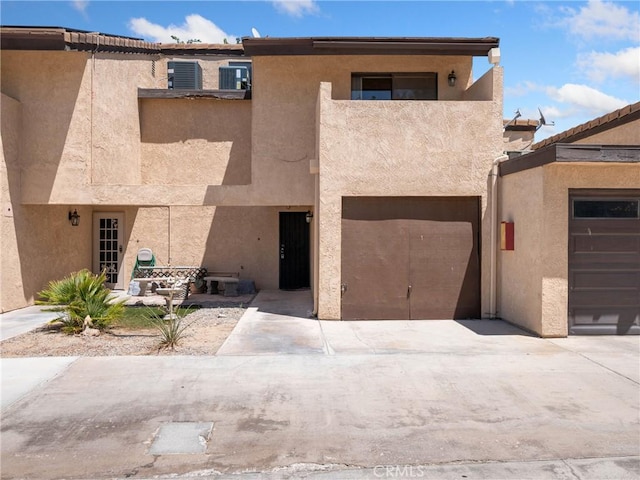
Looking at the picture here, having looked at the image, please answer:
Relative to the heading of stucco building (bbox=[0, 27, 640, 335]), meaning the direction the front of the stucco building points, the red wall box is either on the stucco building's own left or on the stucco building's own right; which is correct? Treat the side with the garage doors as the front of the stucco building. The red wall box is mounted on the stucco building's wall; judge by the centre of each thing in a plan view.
on the stucco building's own left

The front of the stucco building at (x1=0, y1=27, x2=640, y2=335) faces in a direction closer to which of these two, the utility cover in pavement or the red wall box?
the utility cover in pavement

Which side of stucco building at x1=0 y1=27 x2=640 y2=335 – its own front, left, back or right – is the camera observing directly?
front

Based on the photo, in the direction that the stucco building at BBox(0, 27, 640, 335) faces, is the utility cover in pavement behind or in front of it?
in front

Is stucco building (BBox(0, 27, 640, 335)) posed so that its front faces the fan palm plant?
no

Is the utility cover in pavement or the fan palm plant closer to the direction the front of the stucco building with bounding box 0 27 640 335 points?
the utility cover in pavement
